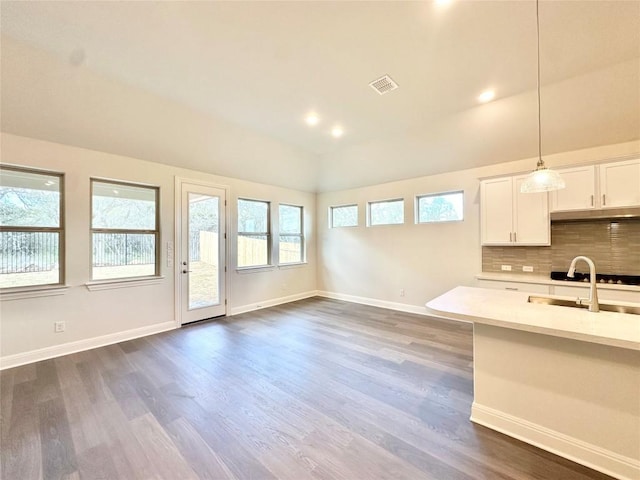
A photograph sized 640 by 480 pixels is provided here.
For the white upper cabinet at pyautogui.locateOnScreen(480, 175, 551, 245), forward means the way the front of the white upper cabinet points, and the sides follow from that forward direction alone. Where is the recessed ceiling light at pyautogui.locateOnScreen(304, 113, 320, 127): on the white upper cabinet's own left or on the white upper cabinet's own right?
on the white upper cabinet's own right

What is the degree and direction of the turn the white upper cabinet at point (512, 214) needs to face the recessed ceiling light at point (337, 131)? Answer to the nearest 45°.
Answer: approximately 45° to its right

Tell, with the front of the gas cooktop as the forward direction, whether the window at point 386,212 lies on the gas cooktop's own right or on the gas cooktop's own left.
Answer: on the gas cooktop's own right

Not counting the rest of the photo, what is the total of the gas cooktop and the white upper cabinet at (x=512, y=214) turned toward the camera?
2

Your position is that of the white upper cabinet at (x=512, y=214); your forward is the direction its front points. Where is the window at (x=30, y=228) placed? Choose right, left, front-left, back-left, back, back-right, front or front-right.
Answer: front-right

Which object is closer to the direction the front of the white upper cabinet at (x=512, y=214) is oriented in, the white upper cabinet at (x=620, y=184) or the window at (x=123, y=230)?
the window

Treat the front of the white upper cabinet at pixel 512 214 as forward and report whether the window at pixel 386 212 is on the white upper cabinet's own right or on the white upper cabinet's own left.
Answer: on the white upper cabinet's own right

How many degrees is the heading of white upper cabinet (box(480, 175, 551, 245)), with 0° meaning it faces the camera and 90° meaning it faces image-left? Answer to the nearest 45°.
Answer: approximately 0°
